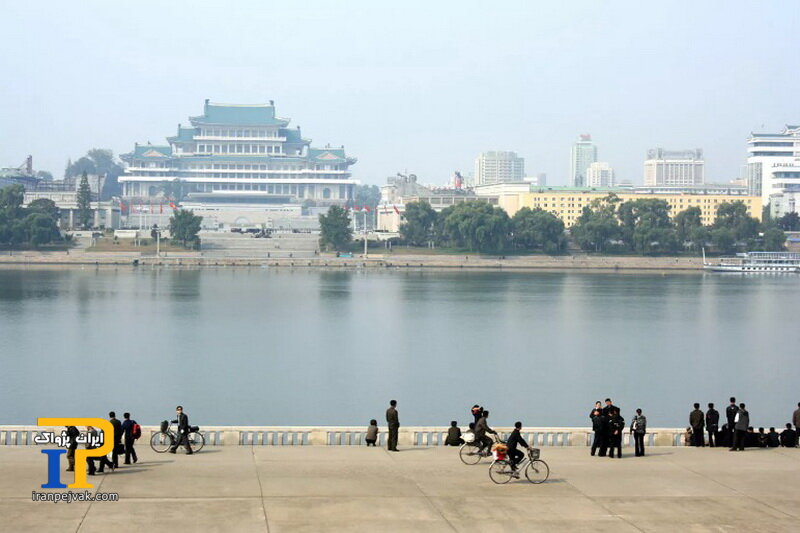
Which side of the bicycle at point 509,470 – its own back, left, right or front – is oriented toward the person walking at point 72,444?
back

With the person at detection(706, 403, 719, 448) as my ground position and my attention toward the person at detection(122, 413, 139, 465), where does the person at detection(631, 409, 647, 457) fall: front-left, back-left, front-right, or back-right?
front-left

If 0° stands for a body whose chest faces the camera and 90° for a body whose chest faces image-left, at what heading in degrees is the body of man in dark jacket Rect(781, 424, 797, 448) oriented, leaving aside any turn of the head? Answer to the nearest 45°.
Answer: approximately 180°

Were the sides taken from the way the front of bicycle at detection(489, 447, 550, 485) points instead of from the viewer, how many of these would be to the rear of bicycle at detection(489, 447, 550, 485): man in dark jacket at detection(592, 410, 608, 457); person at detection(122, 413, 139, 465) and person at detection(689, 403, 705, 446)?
1

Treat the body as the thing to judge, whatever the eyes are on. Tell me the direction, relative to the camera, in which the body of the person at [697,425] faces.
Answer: away from the camera

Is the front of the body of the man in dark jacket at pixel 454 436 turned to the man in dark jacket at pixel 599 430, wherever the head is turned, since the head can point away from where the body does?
no

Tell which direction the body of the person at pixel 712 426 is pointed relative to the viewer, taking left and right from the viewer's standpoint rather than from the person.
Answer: facing away from the viewer

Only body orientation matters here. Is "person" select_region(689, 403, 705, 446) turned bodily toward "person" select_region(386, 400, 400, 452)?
no

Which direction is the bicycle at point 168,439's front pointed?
to the viewer's left

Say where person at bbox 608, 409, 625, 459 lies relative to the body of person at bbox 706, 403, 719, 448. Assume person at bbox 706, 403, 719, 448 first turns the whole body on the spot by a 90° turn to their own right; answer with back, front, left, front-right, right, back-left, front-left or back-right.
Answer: back-right

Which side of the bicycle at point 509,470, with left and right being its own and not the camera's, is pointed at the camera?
right

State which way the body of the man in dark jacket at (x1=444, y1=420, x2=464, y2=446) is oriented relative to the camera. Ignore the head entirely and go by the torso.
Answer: away from the camera

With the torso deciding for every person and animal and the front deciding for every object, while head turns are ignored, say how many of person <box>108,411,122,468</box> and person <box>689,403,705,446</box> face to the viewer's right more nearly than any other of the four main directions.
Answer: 0

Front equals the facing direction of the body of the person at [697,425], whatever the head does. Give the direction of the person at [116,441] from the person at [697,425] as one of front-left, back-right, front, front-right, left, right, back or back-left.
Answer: back-left
